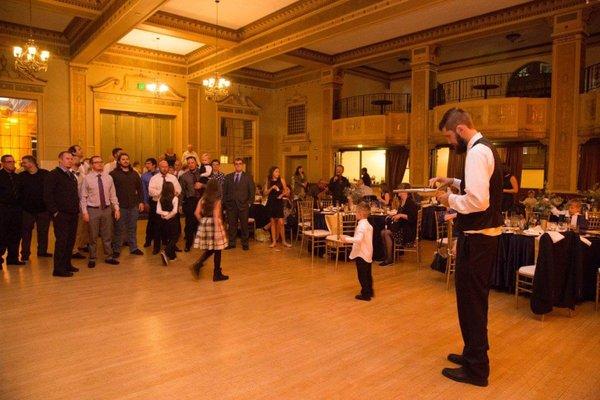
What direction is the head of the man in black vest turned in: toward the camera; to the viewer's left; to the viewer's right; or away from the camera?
to the viewer's left

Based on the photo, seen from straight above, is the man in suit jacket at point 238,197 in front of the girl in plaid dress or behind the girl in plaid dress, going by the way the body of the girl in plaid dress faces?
in front

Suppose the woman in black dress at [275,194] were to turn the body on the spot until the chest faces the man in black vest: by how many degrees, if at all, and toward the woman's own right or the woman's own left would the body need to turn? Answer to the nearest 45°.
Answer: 0° — they already face them

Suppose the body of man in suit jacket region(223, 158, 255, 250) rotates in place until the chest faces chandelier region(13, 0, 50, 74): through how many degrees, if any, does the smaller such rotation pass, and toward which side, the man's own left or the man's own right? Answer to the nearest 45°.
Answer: approximately 90° to the man's own right

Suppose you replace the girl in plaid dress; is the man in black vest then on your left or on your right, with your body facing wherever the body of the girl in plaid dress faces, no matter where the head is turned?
on your right

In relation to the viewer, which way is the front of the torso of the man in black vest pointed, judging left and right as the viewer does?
facing to the left of the viewer

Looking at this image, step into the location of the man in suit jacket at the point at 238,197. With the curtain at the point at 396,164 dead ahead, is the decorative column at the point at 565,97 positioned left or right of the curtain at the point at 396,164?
right

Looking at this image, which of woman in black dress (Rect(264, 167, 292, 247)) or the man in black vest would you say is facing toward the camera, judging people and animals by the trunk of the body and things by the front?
the woman in black dress

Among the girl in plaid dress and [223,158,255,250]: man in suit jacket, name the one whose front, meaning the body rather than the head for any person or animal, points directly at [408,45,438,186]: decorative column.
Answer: the girl in plaid dress

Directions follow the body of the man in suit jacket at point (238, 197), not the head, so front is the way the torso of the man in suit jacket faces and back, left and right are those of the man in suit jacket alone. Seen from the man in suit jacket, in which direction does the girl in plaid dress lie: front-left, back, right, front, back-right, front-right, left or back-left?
front

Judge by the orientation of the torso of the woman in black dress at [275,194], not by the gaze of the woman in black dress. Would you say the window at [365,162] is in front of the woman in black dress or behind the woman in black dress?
behind

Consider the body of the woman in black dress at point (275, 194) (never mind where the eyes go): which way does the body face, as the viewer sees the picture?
toward the camera

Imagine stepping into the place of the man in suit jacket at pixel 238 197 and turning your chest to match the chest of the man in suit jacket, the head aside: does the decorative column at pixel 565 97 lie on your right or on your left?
on your left

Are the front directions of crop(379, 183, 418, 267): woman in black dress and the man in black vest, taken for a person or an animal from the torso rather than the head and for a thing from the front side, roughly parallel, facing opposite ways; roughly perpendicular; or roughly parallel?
roughly parallel

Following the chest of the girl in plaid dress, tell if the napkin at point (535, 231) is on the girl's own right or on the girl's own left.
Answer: on the girl's own right

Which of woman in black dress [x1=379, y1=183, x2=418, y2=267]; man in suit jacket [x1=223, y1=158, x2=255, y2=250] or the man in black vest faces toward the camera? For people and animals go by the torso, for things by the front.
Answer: the man in suit jacket

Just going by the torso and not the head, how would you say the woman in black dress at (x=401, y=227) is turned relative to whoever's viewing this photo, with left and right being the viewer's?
facing to the left of the viewer

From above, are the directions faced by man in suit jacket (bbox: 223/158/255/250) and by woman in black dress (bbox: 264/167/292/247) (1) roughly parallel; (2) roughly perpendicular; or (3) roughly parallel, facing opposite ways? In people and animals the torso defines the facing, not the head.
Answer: roughly parallel

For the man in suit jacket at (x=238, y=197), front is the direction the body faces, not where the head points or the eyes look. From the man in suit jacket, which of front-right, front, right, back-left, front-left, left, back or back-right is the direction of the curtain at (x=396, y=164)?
back-left

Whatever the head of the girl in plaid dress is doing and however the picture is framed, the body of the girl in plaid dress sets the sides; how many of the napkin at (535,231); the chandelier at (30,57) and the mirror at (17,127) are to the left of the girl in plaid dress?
2

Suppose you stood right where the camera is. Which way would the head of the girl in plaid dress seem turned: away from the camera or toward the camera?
away from the camera
